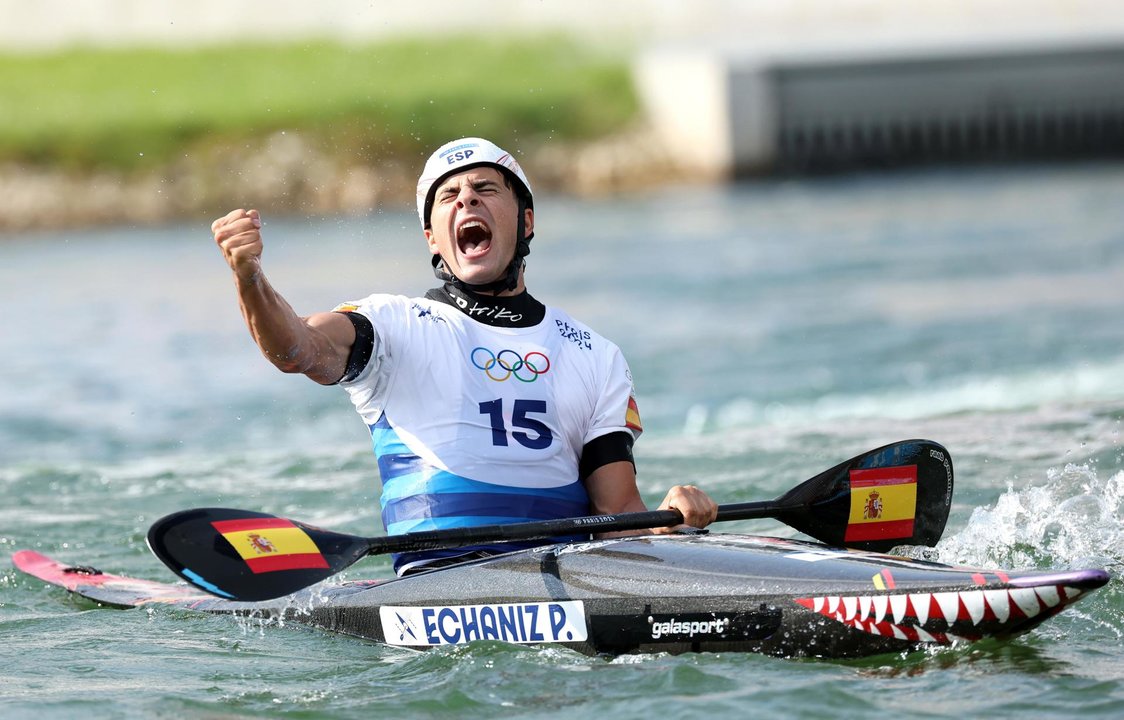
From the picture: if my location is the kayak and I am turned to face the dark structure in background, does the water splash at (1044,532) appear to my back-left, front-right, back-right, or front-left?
front-right

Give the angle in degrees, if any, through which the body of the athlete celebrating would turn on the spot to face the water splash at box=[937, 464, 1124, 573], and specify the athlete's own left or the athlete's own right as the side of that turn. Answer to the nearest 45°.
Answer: approximately 90° to the athlete's own left

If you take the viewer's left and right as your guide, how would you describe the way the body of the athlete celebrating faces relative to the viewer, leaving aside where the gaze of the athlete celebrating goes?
facing the viewer

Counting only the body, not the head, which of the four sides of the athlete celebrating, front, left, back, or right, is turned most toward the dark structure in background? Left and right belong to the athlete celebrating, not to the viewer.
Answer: back

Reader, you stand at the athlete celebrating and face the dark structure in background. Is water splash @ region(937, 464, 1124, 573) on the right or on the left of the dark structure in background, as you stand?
right
